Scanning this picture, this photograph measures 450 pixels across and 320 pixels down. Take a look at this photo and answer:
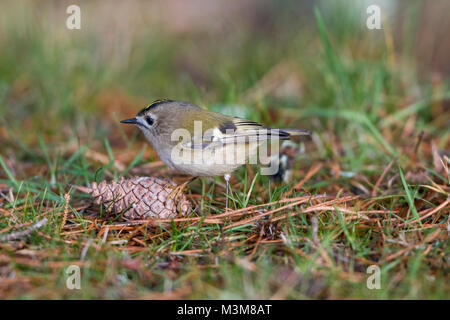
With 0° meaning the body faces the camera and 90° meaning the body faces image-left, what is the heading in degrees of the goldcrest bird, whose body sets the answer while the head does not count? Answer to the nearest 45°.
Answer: approximately 90°

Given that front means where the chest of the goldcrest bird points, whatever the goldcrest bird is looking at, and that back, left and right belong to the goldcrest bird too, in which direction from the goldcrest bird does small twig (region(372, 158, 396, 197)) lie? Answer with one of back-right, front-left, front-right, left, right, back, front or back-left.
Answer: back
